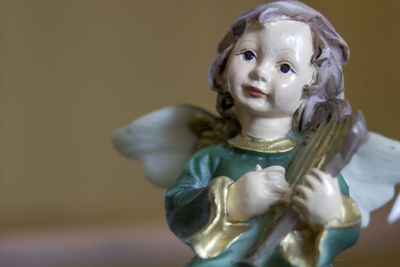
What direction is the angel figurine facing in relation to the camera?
toward the camera
